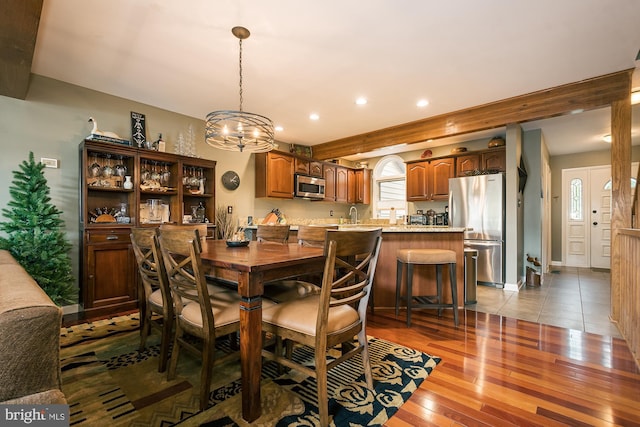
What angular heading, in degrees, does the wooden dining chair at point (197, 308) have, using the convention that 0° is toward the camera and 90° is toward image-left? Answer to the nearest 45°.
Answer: approximately 225°

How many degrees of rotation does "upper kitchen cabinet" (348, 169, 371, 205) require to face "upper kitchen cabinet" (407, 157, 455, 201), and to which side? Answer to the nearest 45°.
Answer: approximately 90° to its left

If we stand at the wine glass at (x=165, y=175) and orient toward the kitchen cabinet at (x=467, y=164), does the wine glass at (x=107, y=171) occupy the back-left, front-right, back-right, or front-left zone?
back-right

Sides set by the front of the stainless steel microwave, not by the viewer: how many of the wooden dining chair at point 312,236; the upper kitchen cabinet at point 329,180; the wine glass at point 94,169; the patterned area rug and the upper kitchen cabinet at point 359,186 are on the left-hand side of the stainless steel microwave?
2

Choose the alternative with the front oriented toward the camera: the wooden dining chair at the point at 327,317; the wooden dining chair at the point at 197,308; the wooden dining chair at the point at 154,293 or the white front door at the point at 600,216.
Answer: the white front door

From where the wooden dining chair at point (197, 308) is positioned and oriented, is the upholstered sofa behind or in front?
behind

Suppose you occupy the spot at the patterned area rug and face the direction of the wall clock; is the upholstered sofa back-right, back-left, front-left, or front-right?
back-left

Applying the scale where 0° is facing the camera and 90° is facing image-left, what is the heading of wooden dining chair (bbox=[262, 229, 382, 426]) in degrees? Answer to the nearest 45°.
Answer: approximately 135°

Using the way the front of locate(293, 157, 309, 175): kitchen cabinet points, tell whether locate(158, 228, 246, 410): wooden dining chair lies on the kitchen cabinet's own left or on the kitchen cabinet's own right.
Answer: on the kitchen cabinet's own right

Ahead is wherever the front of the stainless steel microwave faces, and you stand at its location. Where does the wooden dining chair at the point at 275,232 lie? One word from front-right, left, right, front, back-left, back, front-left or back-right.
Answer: front-right

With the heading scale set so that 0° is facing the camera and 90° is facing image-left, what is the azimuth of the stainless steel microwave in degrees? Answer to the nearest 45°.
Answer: approximately 315°

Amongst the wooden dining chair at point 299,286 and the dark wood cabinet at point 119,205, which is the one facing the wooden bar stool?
the dark wood cabinet

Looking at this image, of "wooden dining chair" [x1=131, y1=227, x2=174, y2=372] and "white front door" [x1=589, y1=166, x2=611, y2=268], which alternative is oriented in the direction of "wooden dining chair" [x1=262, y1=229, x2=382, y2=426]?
the white front door

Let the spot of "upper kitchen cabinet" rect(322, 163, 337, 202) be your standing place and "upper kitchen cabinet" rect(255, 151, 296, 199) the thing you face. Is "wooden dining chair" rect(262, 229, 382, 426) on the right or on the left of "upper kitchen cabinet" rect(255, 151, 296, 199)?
left
